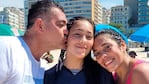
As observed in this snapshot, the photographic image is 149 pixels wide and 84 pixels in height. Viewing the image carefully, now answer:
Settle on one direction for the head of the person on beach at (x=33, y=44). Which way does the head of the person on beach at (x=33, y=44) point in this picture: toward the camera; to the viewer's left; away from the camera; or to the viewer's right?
to the viewer's right

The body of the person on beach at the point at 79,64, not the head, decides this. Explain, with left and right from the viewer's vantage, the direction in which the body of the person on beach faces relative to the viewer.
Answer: facing the viewer

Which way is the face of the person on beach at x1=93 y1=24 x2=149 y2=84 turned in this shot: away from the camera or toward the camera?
toward the camera

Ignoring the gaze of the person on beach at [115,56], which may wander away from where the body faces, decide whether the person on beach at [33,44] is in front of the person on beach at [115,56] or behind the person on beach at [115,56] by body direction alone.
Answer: in front

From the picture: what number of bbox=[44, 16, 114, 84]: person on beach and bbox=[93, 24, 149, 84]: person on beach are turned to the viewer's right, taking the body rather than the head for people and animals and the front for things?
0

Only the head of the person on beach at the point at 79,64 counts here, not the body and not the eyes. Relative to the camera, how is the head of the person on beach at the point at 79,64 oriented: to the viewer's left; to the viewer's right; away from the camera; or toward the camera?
toward the camera

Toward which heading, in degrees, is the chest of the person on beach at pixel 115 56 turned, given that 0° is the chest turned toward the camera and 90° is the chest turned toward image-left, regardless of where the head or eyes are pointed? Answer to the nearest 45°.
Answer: approximately 45°
